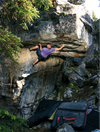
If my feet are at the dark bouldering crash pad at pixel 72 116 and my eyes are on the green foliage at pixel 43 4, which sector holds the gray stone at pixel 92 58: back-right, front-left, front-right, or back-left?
front-right
